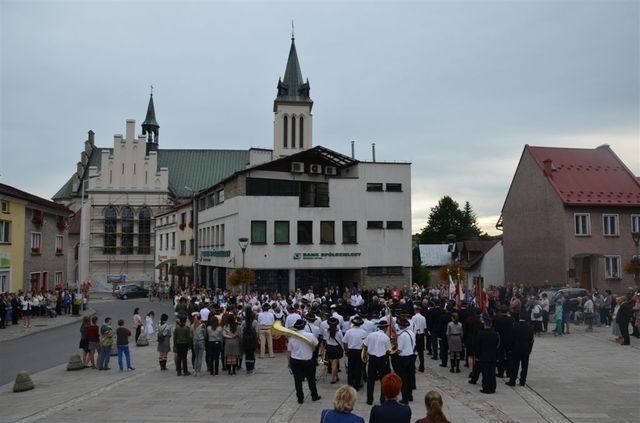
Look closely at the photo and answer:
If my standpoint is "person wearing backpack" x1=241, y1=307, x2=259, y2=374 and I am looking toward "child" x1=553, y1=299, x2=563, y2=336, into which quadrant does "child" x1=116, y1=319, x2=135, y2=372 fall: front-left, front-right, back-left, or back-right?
back-left

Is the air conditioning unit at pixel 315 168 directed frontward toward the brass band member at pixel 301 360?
yes

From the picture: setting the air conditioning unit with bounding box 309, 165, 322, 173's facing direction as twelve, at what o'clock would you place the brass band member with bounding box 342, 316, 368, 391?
The brass band member is roughly at 12 o'clock from the air conditioning unit.

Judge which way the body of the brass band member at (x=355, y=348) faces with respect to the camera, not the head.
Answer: away from the camera

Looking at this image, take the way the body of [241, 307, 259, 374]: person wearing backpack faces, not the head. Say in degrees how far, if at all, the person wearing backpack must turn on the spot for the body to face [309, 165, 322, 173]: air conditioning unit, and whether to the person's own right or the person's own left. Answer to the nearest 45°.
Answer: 0° — they already face it

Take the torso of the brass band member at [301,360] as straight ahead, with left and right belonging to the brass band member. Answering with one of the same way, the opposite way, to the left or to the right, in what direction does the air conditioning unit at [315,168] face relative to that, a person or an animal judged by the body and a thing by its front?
the opposite way

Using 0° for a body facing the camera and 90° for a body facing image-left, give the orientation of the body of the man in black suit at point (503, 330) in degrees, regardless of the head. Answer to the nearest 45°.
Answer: approximately 180°

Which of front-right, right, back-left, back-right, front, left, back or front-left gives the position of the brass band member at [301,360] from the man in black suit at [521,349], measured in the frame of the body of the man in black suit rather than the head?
back-left

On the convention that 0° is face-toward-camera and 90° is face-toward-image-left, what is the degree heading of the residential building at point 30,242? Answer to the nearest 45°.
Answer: approximately 315°

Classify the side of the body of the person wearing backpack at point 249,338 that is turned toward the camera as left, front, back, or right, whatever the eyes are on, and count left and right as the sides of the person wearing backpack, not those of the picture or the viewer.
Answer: back

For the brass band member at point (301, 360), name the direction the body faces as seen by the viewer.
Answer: away from the camera

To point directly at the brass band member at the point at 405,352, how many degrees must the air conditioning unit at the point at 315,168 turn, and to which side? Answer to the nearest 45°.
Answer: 0° — it already faces them
